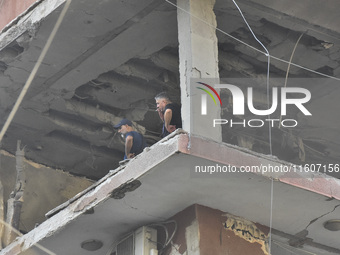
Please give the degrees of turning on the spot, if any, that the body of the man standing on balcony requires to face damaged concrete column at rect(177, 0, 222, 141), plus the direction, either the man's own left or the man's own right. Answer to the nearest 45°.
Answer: approximately 135° to the man's own left

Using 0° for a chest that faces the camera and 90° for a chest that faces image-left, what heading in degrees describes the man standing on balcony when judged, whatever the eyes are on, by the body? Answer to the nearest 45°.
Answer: approximately 90°
